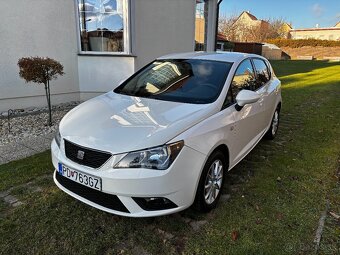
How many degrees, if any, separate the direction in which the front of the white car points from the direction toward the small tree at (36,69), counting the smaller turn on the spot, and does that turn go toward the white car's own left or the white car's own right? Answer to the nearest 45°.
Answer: approximately 90° to the white car's own right

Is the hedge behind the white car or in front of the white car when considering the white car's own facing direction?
behind

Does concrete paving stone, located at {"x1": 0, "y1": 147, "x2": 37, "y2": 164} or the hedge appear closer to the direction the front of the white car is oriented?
the concrete paving stone

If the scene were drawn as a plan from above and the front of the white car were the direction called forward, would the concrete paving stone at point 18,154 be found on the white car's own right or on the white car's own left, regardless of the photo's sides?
on the white car's own right

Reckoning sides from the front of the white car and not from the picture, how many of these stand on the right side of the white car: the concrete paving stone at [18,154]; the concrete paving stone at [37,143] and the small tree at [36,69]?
3

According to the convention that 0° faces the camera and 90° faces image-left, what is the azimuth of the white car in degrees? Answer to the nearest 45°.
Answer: approximately 45°

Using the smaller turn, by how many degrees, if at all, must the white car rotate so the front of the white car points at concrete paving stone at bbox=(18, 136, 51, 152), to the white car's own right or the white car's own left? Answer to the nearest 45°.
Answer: approximately 90° to the white car's own right

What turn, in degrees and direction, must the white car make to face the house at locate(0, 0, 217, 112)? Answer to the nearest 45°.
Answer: approximately 135° to its right
